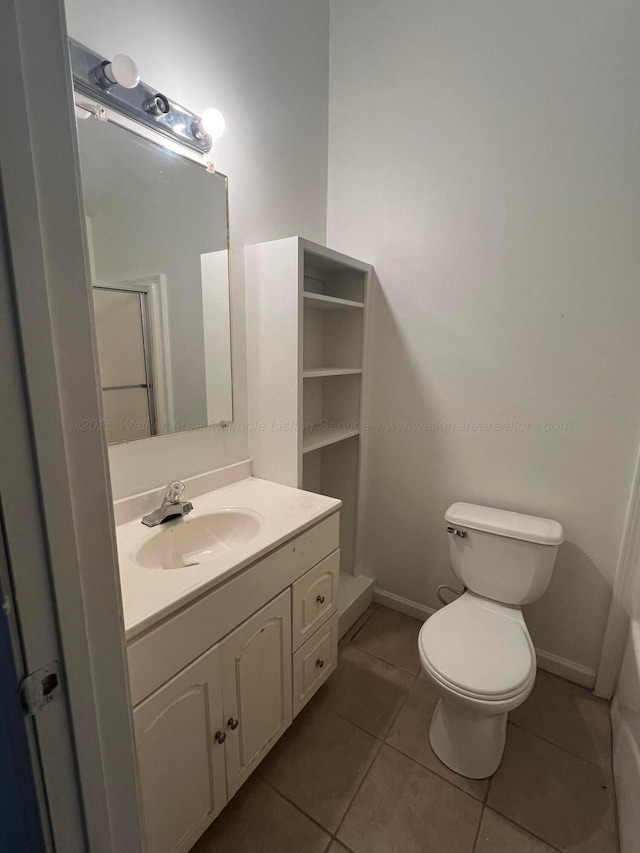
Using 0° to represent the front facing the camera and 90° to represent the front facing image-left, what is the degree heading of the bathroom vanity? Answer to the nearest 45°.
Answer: approximately 315°

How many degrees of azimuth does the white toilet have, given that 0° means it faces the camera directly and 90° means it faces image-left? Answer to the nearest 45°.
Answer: approximately 0°

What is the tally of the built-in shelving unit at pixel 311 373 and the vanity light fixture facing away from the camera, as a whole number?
0

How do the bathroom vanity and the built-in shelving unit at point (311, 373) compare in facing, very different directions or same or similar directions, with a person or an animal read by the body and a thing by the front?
same or similar directions

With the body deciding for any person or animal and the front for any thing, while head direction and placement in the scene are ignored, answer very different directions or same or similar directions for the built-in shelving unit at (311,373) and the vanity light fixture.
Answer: same or similar directions

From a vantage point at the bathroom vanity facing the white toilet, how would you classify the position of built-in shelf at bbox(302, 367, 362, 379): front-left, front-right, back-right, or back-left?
front-left

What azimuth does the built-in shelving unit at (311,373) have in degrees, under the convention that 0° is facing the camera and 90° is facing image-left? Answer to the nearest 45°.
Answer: approximately 315°

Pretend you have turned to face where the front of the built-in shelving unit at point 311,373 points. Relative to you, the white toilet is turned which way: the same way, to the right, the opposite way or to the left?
to the right

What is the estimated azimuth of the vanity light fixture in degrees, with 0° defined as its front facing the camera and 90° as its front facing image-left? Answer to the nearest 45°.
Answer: approximately 315°

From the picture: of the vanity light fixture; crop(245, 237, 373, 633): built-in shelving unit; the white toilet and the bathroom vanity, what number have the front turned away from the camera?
0

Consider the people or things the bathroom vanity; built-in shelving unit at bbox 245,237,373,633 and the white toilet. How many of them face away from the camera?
0
